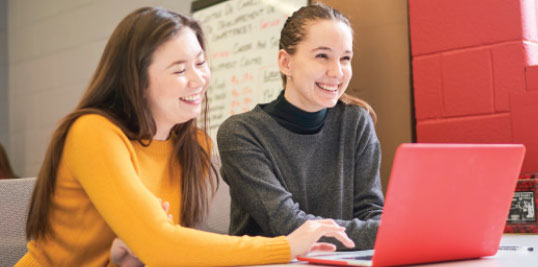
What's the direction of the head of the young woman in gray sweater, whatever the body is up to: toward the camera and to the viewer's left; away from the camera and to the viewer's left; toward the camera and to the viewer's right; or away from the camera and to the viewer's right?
toward the camera and to the viewer's right

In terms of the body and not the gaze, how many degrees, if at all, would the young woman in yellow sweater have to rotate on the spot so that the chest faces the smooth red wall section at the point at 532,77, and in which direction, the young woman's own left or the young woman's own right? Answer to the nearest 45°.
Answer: approximately 45° to the young woman's own left

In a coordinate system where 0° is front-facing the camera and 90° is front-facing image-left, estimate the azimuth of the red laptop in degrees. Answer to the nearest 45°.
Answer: approximately 135°

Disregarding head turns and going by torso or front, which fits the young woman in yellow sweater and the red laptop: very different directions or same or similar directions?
very different directions

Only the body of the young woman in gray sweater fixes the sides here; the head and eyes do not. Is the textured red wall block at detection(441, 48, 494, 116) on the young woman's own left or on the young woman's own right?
on the young woman's own left

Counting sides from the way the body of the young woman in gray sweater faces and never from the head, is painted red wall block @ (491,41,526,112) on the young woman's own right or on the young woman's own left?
on the young woman's own left

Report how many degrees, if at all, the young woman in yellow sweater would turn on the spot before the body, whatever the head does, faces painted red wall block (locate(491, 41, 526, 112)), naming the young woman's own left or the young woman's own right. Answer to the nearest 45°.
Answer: approximately 45° to the young woman's own left

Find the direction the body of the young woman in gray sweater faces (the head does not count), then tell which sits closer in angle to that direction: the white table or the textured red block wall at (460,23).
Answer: the white table

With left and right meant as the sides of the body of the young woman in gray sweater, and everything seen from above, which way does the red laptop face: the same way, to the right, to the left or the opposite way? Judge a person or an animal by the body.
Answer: the opposite way

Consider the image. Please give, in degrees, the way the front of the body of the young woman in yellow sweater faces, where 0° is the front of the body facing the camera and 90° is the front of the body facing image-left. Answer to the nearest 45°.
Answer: approximately 315°

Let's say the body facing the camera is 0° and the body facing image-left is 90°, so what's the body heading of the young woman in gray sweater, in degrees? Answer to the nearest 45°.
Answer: approximately 315°
